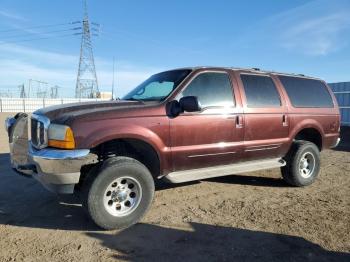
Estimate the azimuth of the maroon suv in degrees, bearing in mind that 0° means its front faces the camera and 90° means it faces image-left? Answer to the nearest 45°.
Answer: approximately 45°
